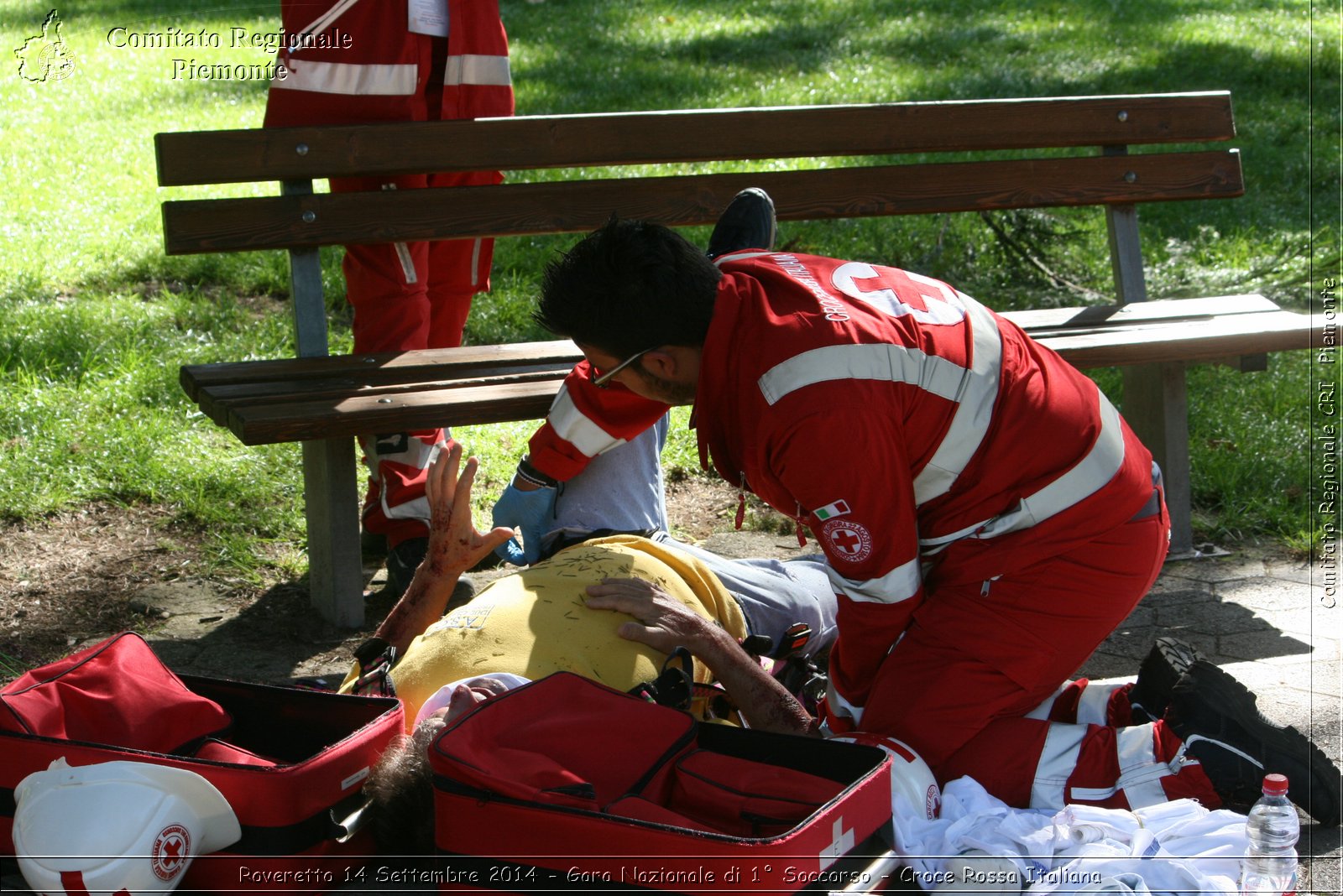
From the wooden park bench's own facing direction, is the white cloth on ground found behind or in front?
in front

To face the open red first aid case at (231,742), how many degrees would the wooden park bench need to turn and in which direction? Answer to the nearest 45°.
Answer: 0° — it already faces it

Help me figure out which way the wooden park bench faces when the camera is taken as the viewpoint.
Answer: facing the viewer

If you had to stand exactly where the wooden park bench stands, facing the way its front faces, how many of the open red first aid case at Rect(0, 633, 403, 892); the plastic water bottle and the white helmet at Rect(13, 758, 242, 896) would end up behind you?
0

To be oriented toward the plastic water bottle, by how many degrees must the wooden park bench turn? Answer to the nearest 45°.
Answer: approximately 45° to its left

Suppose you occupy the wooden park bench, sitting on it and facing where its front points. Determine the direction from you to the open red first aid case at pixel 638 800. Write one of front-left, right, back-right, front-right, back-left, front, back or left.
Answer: front

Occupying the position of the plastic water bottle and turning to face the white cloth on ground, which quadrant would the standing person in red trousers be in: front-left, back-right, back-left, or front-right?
front-right

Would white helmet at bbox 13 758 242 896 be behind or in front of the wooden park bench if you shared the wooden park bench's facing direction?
in front
